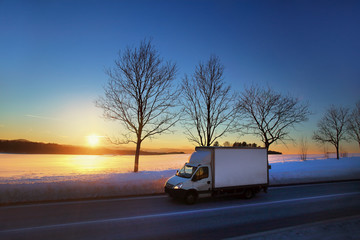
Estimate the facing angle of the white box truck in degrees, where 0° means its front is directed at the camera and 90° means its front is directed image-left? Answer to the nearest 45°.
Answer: approximately 45°
